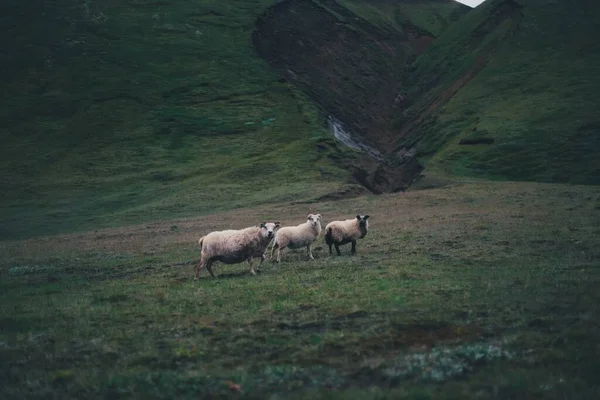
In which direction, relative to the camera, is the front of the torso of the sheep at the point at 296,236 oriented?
to the viewer's right

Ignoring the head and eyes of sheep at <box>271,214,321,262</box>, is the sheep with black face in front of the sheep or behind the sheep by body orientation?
in front

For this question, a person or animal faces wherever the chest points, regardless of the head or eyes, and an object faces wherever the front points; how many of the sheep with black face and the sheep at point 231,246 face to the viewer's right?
2

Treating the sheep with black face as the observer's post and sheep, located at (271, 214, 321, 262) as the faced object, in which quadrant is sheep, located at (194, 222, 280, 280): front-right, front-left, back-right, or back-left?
front-left

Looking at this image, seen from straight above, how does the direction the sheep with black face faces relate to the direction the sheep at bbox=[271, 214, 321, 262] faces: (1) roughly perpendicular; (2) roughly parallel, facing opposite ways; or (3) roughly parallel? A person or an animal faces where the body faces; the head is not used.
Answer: roughly parallel

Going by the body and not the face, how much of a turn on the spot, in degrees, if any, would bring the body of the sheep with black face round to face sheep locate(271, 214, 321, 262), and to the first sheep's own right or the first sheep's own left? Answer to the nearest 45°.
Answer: approximately 180°

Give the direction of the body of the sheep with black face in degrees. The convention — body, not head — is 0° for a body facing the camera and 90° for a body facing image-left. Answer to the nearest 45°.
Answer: approximately 270°

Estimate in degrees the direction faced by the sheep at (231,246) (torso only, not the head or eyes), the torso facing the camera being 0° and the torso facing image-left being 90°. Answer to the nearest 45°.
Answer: approximately 270°

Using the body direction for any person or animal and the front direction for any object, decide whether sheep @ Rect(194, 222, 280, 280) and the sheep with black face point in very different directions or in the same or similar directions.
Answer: same or similar directions

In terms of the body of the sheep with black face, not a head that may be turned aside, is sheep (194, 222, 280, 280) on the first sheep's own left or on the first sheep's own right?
on the first sheep's own right

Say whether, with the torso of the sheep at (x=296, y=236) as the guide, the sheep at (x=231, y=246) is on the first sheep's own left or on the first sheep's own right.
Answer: on the first sheep's own right

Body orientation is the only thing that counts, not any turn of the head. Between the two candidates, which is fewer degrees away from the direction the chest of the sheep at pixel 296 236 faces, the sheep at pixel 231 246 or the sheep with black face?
the sheep with black face
